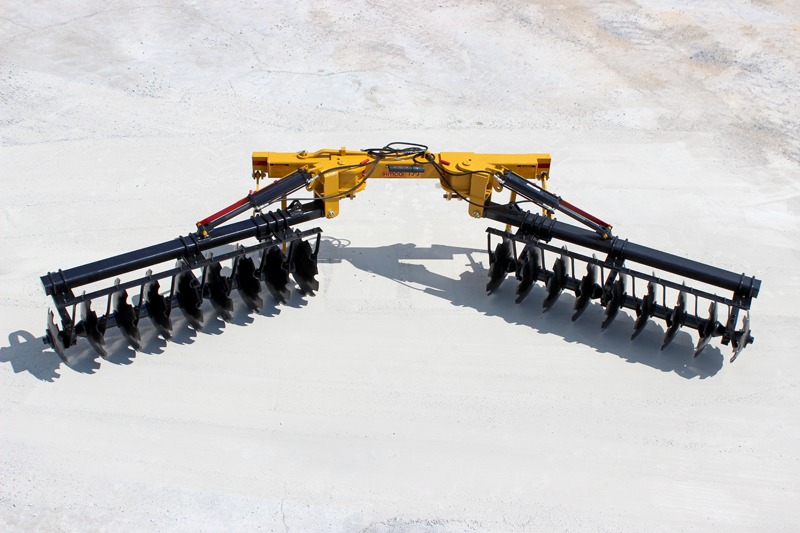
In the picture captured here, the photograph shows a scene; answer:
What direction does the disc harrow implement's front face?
away from the camera
